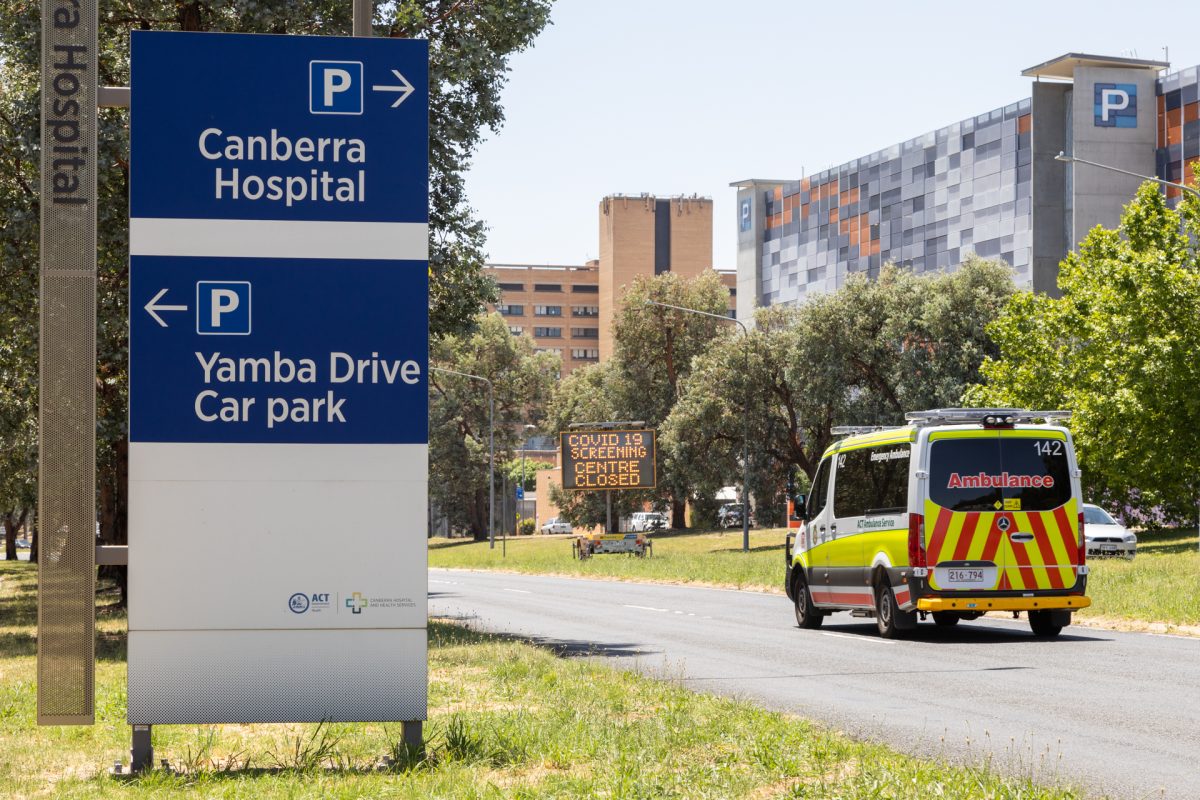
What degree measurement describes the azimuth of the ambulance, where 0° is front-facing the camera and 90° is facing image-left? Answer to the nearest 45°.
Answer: approximately 135°

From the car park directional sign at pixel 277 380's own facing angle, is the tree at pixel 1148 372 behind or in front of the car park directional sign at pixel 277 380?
behind

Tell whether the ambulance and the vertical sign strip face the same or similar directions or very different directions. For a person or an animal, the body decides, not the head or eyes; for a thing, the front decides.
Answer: very different directions

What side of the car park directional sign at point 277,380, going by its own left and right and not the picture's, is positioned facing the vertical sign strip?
right

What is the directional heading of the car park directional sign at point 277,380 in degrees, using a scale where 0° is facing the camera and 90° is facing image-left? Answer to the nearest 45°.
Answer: approximately 0°

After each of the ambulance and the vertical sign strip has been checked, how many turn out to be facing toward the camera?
1

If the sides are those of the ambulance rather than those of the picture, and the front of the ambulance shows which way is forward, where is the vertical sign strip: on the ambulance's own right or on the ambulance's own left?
on the ambulance's own left

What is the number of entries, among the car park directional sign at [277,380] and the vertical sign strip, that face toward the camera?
2

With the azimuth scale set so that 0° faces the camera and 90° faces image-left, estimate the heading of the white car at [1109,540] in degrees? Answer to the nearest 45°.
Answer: approximately 315°

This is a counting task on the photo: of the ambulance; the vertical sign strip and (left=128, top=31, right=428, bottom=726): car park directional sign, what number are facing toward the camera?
2

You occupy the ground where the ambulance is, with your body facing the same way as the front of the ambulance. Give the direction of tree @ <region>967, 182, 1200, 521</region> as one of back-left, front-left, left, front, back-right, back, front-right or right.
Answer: front-right

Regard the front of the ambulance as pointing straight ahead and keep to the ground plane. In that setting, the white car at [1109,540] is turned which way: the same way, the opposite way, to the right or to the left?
the opposite way
